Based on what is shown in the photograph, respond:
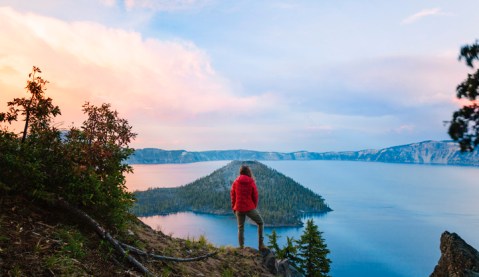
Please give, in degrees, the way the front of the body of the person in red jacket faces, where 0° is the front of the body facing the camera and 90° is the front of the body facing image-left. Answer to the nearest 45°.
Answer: approximately 180°

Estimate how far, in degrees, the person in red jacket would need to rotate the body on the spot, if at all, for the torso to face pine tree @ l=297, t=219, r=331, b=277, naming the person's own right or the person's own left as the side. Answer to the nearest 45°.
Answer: approximately 45° to the person's own right

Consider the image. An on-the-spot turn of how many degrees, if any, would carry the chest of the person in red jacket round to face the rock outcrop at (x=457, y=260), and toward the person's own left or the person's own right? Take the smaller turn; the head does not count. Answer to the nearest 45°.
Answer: approximately 90° to the person's own right

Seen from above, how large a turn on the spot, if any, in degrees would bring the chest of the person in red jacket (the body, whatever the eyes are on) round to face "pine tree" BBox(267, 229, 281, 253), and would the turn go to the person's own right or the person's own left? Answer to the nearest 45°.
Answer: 0° — they already face it
